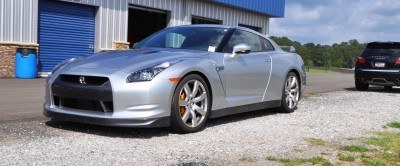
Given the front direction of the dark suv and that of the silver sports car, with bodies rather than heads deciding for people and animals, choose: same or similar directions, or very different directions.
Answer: very different directions

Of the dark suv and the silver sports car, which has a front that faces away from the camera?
the dark suv

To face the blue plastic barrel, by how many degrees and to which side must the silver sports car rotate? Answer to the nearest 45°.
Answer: approximately 90° to its right

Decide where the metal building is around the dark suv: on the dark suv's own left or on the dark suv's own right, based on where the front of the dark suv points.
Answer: on the dark suv's own left

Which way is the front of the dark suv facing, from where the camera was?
facing away from the viewer

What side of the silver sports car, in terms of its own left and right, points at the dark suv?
back

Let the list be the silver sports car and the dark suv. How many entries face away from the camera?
1

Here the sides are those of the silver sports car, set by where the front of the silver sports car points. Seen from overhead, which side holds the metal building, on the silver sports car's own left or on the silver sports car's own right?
on the silver sports car's own right

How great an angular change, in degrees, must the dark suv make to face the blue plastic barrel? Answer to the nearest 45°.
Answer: approximately 90° to its left

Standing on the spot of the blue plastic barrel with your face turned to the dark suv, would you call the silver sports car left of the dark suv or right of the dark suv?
right

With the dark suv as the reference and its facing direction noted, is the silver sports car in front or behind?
behind

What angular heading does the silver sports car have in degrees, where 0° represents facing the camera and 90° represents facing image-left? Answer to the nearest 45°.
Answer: approximately 45°
